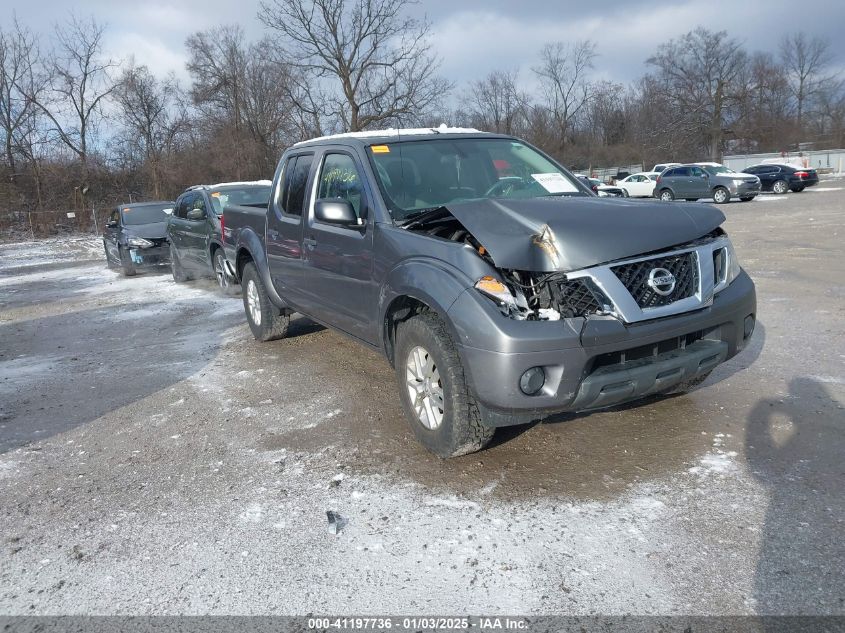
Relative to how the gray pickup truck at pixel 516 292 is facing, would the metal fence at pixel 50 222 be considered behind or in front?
behind

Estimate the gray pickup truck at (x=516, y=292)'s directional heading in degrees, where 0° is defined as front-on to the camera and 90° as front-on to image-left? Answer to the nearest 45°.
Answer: approximately 315°

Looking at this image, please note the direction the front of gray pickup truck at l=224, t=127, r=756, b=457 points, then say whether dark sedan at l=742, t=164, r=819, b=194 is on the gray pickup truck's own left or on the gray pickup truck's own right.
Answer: on the gray pickup truck's own left

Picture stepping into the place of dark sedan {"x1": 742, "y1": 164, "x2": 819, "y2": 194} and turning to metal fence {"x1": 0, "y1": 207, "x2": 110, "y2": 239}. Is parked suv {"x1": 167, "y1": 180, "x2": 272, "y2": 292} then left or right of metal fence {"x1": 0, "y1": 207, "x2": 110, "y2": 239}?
left

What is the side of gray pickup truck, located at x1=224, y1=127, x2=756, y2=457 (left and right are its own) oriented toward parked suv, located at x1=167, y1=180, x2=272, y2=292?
back
